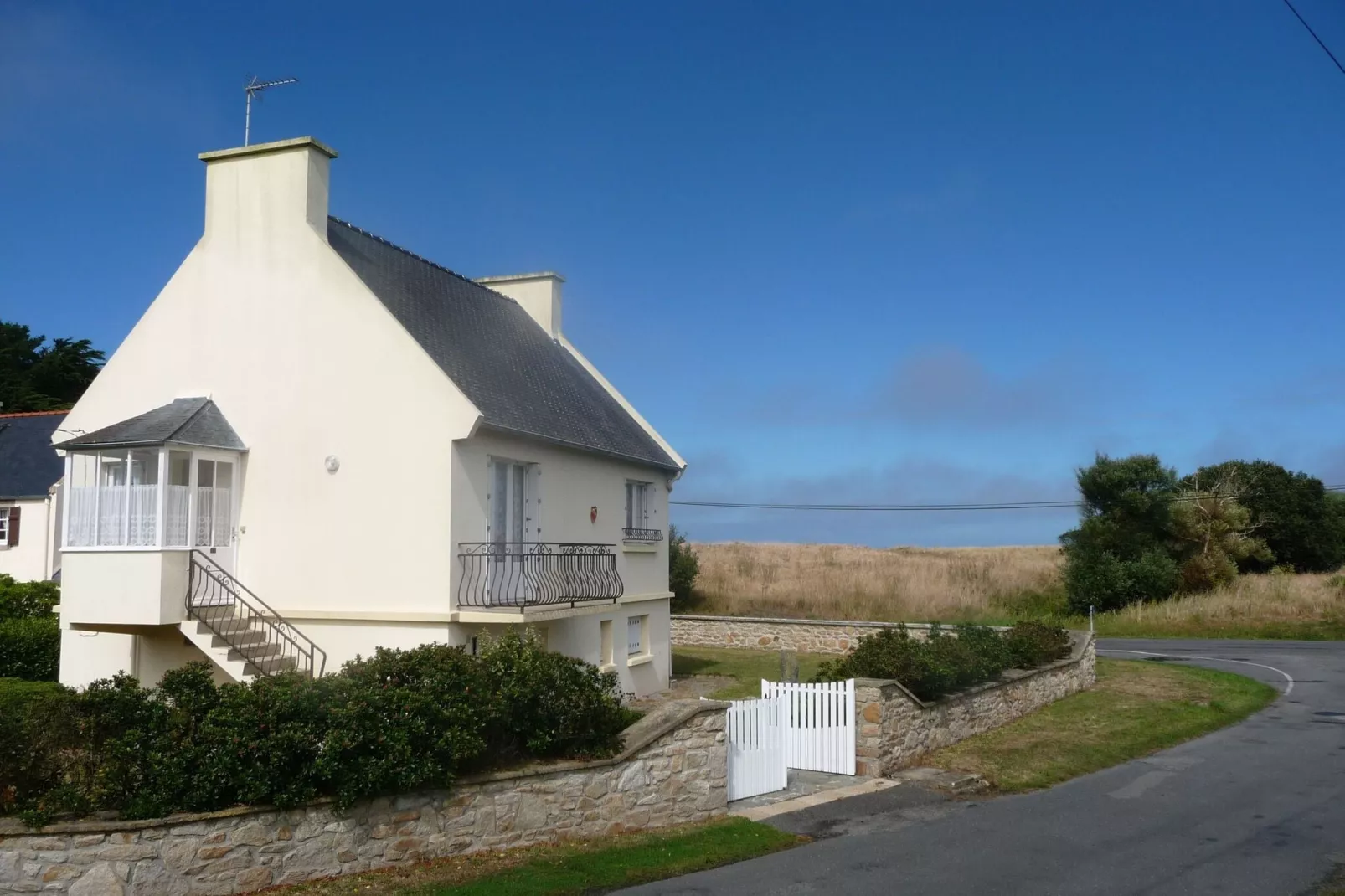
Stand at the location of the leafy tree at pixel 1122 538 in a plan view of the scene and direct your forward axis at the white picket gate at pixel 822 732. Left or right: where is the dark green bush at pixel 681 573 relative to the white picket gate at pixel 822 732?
right

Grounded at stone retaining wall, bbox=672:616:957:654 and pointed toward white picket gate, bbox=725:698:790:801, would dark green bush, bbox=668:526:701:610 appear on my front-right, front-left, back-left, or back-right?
back-right
